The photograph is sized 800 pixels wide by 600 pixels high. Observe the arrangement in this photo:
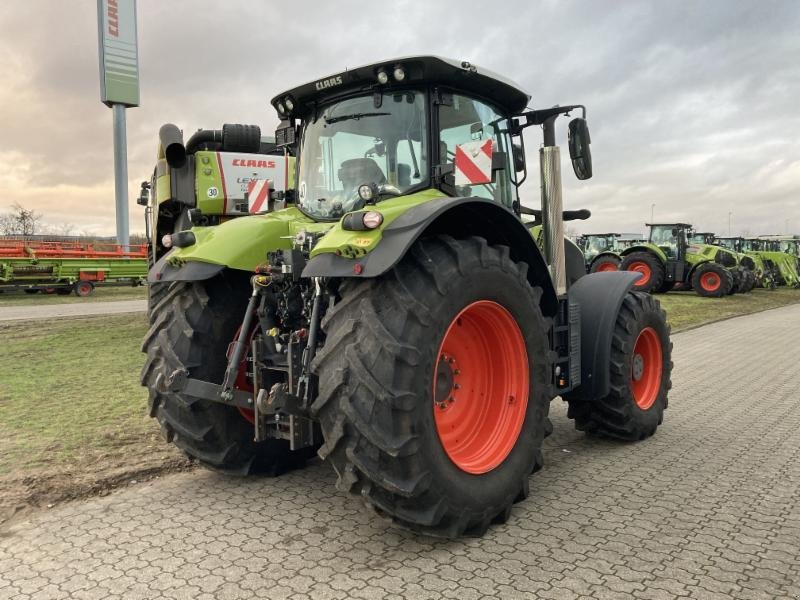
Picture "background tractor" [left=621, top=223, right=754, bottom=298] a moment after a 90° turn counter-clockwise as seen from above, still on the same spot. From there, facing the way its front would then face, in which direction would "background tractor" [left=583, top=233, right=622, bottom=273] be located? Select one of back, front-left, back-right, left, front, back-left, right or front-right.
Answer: left

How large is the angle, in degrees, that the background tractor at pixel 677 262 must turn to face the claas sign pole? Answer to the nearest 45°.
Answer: approximately 135° to its right

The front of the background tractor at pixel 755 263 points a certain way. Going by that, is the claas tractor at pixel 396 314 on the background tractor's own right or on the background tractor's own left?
on the background tractor's own right

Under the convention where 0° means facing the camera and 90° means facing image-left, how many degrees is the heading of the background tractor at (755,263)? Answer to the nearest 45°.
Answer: approximately 315°

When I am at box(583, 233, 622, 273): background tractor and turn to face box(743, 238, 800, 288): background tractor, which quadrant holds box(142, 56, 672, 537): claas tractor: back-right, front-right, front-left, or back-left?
back-right

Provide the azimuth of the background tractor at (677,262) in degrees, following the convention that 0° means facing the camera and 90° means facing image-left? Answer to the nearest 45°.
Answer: approximately 315°
